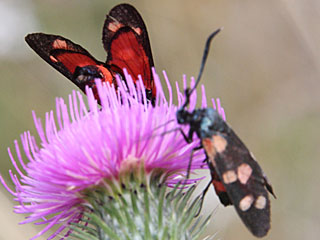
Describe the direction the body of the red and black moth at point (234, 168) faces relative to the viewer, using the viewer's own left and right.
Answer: facing to the left of the viewer
